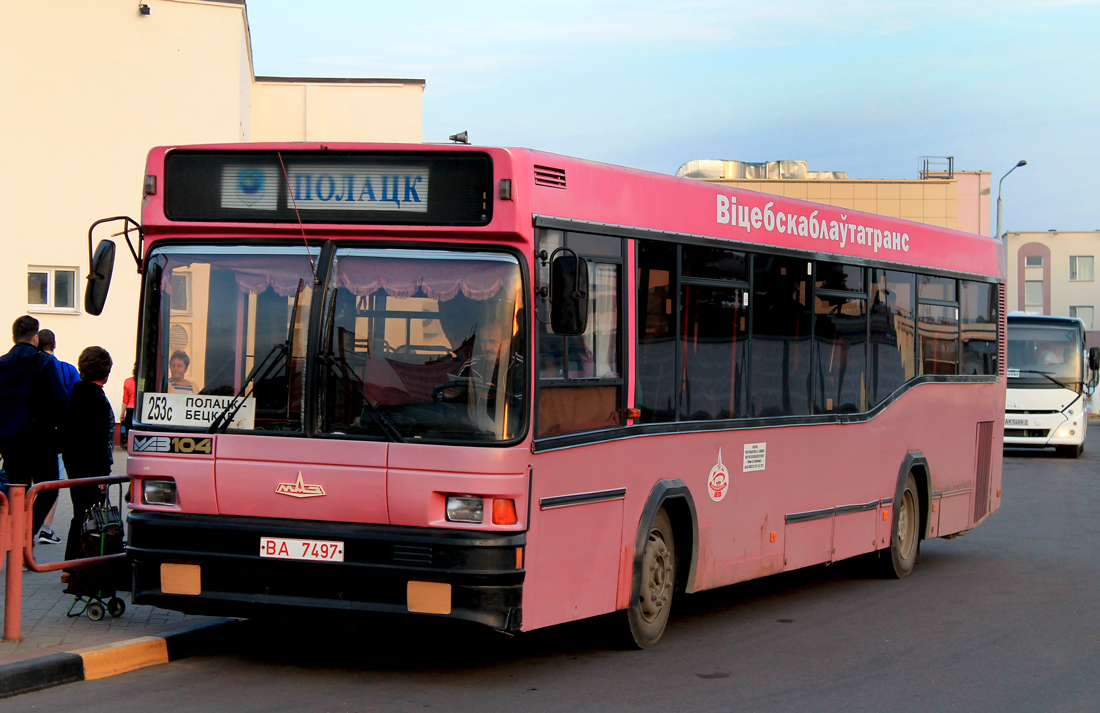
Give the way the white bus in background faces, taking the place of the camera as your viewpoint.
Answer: facing the viewer

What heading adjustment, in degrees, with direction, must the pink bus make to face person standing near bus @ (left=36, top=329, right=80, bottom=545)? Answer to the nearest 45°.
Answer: approximately 90° to its right

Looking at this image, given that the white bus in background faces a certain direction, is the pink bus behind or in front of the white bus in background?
in front

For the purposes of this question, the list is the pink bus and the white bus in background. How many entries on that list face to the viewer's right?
0

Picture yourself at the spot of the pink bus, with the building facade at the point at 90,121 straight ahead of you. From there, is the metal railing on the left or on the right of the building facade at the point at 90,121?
left

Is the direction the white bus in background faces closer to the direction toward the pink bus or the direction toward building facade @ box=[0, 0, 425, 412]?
the pink bus

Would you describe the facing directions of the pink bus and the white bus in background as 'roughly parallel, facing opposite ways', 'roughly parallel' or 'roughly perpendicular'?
roughly parallel

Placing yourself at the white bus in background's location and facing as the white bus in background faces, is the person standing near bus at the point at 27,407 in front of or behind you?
in front

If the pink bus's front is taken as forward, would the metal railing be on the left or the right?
on its right

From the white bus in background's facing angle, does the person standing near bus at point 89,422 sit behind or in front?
in front
